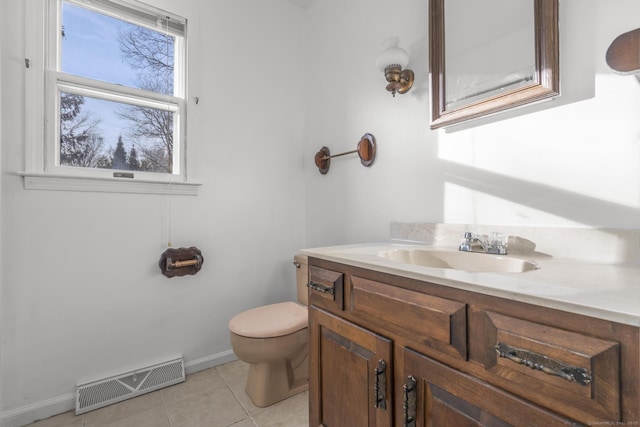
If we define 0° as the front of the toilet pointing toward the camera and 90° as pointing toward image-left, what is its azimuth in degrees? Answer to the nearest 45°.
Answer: approximately 45°

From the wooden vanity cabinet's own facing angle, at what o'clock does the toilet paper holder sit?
The toilet paper holder is roughly at 2 o'clock from the wooden vanity cabinet.

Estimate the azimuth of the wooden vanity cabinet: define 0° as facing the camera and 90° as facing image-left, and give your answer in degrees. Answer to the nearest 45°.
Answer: approximately 45°

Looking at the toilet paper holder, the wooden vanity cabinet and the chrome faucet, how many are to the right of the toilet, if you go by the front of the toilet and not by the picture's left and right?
1

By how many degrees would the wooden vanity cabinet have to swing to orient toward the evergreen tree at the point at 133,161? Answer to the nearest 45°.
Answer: approximately 45° to its right

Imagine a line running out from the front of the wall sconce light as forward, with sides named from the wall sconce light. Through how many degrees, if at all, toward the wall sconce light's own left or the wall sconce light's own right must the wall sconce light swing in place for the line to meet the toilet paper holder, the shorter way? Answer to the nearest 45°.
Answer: approximately 45° to the wall sconce light's own right

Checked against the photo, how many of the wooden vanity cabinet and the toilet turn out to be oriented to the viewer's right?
0

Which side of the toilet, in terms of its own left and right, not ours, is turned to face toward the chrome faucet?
left

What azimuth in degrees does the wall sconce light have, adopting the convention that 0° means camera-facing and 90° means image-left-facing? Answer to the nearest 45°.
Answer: approximately 45°
